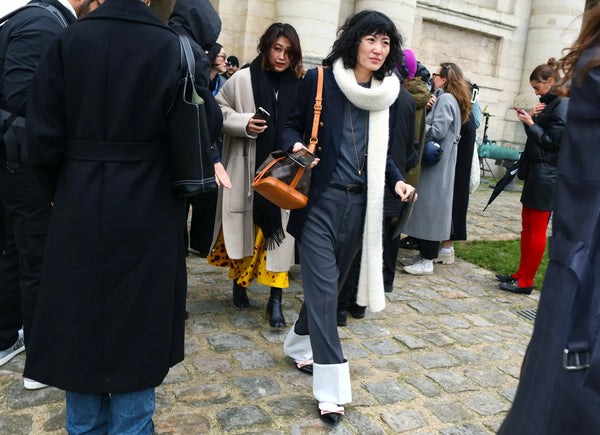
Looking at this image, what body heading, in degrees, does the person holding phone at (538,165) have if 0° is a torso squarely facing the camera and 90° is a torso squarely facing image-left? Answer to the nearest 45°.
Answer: approximately 90°

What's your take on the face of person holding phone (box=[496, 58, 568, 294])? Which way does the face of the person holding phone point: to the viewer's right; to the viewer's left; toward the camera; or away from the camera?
to the viewer's left

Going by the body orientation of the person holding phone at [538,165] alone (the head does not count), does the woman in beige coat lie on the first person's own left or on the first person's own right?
on the first person's own left

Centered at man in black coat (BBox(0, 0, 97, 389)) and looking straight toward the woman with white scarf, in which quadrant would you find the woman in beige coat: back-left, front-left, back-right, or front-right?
front-left

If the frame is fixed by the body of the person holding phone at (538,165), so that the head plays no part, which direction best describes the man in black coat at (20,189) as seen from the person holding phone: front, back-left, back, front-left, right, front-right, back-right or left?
front-left

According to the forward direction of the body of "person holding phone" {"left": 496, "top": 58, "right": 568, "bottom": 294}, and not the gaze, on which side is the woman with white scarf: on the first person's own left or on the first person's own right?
on the first person's own left

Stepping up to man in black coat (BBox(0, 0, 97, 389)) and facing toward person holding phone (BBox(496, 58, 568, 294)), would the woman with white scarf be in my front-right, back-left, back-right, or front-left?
front-right

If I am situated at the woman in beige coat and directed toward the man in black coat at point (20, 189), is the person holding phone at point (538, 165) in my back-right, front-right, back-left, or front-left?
back-left
